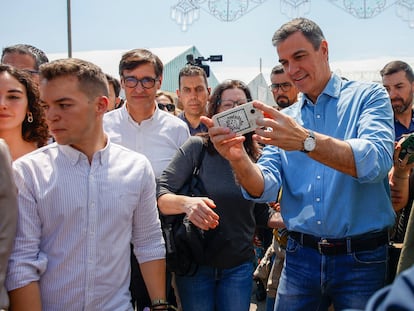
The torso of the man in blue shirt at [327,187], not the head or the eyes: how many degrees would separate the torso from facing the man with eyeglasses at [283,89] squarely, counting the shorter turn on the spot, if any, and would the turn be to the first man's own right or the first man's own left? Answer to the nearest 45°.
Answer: approximately 135° to the first man's own right

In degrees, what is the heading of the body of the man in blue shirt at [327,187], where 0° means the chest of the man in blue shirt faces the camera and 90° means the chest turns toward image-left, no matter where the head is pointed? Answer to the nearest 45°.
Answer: approximately 45°

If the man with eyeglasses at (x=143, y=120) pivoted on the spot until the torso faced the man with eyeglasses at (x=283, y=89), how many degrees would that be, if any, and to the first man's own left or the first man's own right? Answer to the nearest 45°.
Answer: approximately 135° to the first man's own left

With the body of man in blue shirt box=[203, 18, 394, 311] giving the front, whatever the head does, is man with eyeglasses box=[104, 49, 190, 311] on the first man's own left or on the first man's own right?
on the first man's own right

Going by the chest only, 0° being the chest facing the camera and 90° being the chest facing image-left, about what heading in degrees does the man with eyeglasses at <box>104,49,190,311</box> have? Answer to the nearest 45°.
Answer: approximately 0°

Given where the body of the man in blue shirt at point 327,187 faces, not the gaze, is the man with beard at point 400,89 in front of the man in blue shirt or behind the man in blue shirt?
behind

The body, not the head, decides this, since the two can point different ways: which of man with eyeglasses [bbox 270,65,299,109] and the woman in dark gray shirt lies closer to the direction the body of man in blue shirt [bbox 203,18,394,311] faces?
the woman in dark gray shirt

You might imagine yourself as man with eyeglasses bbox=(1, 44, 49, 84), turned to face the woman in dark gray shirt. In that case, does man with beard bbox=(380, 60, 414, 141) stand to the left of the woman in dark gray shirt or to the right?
left
